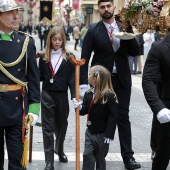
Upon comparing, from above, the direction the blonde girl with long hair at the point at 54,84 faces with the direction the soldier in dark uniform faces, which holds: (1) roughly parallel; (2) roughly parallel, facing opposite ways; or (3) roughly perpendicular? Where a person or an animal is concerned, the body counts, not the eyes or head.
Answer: roughly parallel

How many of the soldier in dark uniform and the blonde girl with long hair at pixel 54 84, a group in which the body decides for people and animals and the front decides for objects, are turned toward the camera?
2

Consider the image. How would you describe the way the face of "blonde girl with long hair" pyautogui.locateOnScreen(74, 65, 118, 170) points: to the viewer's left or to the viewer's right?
to the viewer's left

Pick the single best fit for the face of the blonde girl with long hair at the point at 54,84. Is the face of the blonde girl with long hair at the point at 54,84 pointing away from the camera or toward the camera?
toward the camera

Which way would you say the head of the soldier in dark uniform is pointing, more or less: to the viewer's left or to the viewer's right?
to the viewer's right

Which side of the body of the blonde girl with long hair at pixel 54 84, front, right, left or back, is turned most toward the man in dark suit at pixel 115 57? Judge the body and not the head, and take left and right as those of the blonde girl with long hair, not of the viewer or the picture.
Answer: left

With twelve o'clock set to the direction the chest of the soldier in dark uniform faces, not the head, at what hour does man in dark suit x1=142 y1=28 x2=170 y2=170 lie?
The man in dark suit is roughly at 9 o'clock from the soldier in dark uniform.

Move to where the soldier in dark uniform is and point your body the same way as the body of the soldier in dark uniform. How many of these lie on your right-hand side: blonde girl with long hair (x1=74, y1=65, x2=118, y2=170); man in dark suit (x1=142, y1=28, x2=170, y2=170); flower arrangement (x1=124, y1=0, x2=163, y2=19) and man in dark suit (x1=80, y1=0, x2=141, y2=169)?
0

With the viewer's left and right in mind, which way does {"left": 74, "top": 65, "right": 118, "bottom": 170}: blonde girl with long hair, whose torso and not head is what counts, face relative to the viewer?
facing the viewer and to the left of the viewer

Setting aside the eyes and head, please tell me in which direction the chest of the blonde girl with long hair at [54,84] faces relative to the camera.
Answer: toward the camera

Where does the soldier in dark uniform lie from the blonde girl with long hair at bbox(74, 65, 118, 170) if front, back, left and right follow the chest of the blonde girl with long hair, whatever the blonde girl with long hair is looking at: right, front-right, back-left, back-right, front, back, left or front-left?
front

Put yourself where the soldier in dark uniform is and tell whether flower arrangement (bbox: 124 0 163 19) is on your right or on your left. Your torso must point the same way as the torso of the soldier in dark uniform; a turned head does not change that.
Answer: on your left

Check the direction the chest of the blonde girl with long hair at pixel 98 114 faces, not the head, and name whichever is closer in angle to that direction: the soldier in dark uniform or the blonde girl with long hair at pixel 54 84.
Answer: the soldier in dark uniform

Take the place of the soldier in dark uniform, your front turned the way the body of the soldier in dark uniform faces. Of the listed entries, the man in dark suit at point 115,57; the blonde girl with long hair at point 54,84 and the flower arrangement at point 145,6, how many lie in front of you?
0
